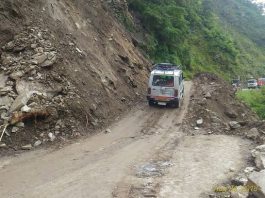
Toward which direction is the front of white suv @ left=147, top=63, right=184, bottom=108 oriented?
away from the camera

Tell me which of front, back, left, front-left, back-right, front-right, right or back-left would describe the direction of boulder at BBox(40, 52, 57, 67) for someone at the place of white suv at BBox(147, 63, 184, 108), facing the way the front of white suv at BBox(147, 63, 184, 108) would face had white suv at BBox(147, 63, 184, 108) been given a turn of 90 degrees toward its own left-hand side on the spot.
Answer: front-left

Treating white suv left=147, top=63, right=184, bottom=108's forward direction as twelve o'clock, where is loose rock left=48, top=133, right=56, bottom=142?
The loose rock is roughly at 7 o'clock from the white suv.

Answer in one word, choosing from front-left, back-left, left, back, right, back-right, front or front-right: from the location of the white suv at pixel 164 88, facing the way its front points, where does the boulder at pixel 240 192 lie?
back

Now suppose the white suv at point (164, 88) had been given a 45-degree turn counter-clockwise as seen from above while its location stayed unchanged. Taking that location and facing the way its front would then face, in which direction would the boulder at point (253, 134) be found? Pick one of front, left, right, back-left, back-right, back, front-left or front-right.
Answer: back

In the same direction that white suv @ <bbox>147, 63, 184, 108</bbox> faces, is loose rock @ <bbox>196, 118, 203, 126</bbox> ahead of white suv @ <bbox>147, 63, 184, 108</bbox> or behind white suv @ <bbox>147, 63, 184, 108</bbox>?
behind
